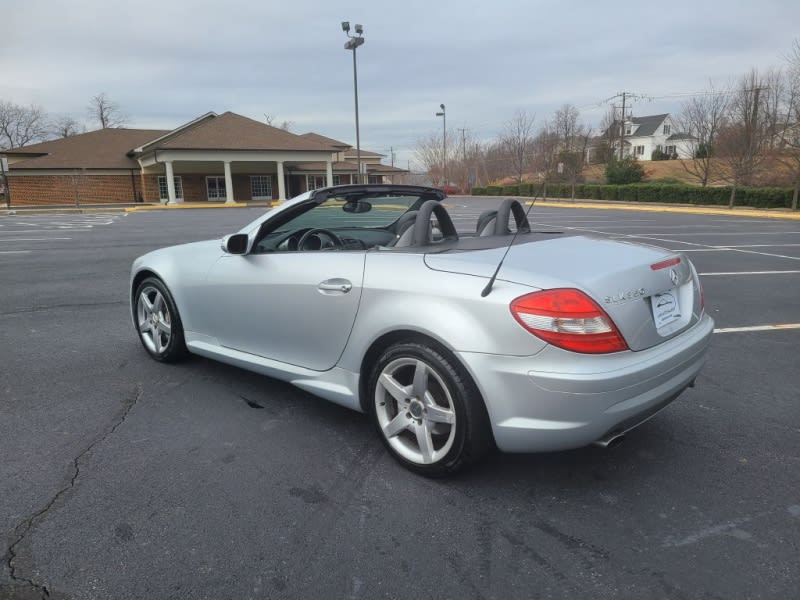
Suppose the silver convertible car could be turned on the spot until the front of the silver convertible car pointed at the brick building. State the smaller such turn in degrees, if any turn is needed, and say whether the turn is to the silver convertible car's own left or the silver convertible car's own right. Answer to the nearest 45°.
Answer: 0° — it already faces it

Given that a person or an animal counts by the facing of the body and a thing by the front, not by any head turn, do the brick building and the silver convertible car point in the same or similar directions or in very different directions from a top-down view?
very different directions

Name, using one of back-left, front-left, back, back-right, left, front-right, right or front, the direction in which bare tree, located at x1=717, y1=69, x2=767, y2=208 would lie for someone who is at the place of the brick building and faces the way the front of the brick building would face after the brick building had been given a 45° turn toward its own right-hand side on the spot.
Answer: left

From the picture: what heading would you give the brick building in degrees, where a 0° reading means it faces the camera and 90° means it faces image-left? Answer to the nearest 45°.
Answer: approximately 0°

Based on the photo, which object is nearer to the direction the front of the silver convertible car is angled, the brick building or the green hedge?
the brick building

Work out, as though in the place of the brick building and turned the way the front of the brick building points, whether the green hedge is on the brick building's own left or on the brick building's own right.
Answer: on the brick building's own left

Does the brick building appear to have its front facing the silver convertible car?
yes

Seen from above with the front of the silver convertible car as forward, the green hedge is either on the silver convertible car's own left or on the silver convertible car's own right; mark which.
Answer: on the silver convertible car's own right

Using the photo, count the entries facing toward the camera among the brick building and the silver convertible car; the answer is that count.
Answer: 1

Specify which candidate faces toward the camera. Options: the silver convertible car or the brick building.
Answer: the brick building

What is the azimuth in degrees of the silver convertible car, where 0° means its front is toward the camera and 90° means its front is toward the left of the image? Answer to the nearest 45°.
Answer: approximately 135°
